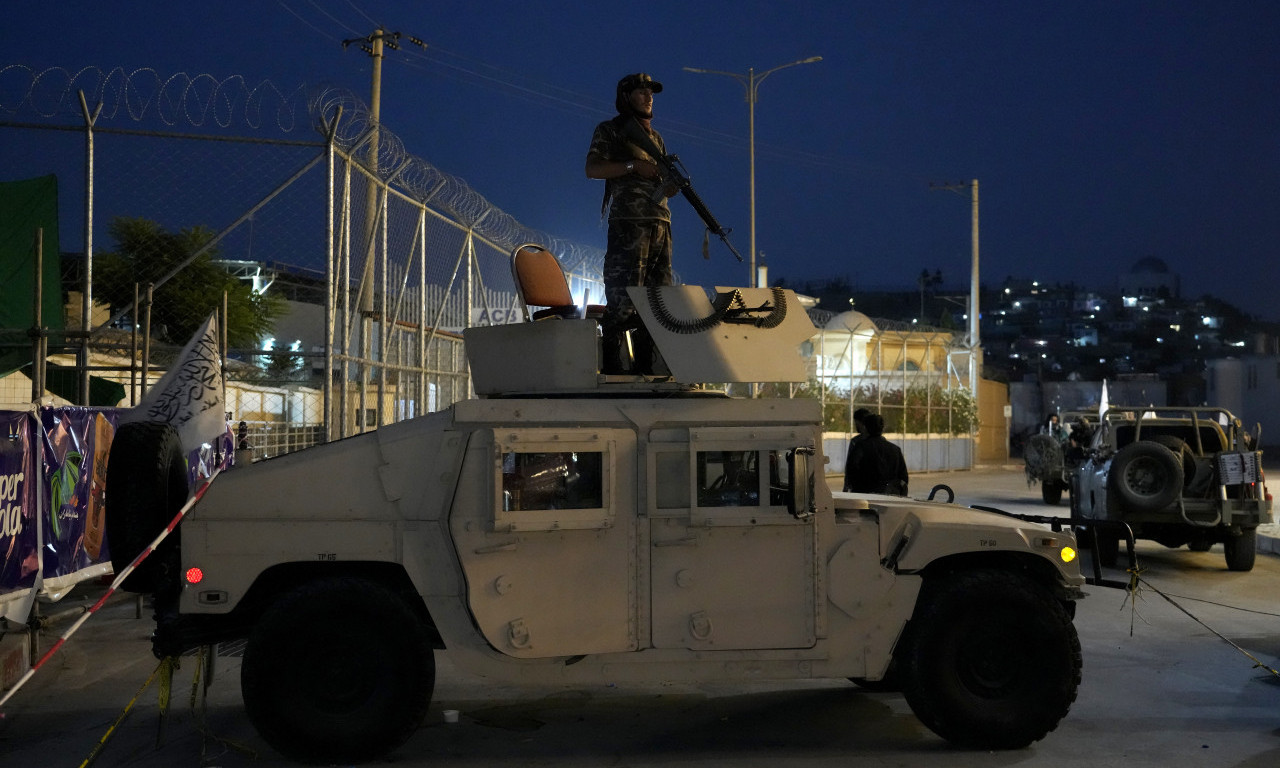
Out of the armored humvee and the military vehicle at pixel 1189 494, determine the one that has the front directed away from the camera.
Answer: the military vehicle

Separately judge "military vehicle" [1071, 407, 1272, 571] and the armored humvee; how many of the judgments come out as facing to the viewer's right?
1

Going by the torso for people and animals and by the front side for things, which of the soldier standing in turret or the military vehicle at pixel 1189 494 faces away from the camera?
the military vehicle

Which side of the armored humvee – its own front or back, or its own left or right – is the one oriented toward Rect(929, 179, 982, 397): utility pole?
left

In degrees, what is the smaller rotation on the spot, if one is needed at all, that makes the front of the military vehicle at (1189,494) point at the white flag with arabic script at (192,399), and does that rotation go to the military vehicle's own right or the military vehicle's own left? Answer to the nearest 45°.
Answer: approximately 135° to the military vehicle's own left

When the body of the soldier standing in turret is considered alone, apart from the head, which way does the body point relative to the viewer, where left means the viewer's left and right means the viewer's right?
facing the viewer and to the right of the viewer

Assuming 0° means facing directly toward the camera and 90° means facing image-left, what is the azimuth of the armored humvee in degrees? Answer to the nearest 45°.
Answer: approximately 270°

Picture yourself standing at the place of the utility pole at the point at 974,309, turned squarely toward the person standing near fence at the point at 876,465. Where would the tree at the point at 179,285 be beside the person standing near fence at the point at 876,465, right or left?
right

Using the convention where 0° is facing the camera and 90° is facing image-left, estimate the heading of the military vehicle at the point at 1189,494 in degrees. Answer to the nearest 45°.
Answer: approximately 180°

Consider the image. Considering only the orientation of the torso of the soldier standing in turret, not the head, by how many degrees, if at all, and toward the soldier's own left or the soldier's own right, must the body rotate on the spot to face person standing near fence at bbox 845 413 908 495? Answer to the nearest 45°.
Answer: approximately 90° to the soldier's own left
